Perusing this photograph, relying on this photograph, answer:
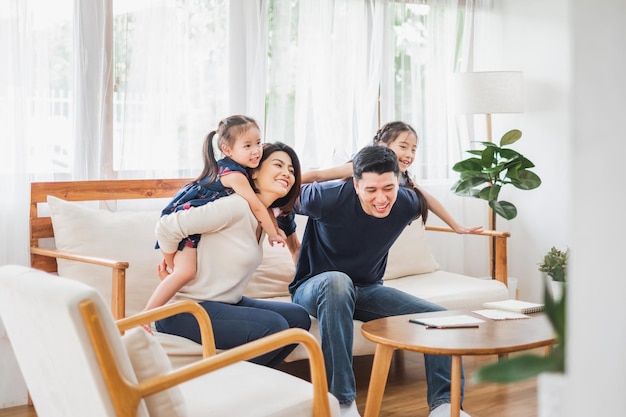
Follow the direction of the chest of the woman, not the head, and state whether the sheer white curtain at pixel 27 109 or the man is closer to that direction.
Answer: the man

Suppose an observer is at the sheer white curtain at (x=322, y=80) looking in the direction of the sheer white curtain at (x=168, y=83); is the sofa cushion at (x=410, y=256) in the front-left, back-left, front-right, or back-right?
back-left

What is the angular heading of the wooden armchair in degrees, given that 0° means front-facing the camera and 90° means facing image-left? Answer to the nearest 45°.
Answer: approximately 225°

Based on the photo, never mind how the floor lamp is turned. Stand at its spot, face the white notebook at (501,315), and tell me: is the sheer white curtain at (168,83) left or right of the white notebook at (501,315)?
right

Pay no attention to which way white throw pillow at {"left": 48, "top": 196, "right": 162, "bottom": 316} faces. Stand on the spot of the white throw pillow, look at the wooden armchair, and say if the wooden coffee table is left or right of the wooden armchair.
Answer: left

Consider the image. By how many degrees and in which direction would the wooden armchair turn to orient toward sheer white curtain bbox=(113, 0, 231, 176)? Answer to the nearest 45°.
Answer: approximately 45° to its left
